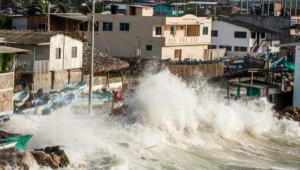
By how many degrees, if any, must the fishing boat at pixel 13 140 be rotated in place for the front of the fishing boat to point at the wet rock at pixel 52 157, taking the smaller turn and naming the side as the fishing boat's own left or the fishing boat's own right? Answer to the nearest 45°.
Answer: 0° — it already faces it

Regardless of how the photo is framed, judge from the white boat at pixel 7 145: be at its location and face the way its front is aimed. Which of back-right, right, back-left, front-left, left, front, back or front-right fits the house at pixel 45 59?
left

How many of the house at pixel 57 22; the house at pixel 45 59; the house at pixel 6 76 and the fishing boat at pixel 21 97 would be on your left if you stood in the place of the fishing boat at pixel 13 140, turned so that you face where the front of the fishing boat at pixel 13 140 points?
4

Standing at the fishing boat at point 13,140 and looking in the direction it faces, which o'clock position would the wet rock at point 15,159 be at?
The wet rock is roughly at 3 o'clock from the fishing boat.

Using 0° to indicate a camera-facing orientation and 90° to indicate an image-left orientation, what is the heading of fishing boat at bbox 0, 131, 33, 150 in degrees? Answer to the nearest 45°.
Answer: approximately 270°

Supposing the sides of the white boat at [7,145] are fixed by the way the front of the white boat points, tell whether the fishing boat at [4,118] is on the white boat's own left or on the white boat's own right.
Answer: on the white boat's own left

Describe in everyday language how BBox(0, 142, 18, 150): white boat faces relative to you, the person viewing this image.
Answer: facing to the right of the viewer

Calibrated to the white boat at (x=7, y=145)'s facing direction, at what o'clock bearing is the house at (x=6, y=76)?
The house is roughly at 9 o'clock from the white boat.

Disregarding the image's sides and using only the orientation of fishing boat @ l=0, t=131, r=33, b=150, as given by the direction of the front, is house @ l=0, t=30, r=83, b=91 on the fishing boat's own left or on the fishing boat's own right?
on the fishing boat's own left

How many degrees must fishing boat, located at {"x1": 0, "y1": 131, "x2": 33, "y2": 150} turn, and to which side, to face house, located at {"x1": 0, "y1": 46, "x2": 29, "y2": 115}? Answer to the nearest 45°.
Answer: approximately 90° to its left

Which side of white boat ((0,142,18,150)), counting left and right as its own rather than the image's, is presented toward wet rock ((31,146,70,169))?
front

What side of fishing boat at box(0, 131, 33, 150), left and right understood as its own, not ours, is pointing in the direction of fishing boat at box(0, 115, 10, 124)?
left
